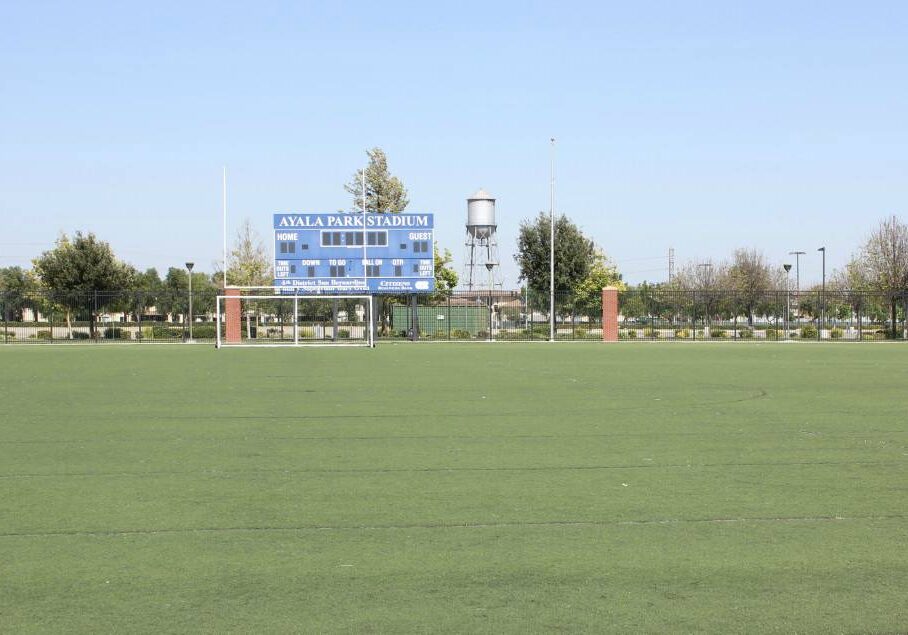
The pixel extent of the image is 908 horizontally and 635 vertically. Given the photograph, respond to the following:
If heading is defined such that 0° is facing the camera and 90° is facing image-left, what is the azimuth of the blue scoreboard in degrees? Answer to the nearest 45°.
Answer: approximately 0°

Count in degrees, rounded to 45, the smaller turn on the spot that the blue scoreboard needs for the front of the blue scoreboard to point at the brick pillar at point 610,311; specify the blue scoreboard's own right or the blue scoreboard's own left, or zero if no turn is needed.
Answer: approximately 90° to the blue scoreboard's own left
